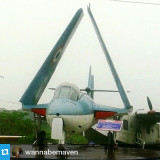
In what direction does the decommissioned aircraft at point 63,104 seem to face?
toward the camera

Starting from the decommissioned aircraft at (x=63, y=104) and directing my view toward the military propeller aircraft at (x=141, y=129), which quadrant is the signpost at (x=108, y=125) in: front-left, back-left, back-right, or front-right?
front-right

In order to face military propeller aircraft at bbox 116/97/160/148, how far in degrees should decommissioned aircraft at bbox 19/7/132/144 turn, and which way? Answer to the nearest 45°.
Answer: approximately 135° to its left
